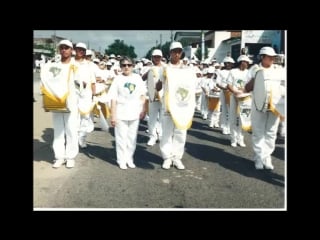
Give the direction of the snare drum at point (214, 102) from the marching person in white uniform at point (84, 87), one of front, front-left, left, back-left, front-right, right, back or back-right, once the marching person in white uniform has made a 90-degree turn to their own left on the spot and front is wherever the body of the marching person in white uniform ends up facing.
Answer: front-left

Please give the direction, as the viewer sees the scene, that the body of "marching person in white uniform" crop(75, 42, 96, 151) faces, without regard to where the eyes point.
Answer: toward the camera

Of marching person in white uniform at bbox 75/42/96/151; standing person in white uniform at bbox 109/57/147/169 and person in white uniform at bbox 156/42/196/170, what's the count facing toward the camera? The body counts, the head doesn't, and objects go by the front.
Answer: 3

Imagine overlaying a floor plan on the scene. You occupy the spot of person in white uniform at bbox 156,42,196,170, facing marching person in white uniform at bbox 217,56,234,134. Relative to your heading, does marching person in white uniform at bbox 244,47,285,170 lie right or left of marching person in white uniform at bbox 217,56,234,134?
right

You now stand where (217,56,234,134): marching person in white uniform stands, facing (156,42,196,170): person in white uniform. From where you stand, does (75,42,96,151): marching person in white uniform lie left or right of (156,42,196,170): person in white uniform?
right

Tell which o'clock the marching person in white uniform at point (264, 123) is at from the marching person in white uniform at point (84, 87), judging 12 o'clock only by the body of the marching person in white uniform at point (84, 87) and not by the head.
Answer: the marching person in white uniform at point (264, 123) is roughly at 10 o'clock from the marching person in white uniform at point (84, 87).

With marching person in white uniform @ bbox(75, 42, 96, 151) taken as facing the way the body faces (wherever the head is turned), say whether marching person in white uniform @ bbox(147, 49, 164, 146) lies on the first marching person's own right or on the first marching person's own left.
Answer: on the first marching person's own left

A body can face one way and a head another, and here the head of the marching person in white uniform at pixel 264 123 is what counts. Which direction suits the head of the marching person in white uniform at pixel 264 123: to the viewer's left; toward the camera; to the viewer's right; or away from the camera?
toward the camera

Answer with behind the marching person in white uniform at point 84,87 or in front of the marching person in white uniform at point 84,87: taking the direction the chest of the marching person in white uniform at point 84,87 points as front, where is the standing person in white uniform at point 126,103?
in front

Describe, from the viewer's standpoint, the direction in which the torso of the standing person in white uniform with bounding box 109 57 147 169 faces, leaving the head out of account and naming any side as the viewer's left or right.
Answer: facing the viewer

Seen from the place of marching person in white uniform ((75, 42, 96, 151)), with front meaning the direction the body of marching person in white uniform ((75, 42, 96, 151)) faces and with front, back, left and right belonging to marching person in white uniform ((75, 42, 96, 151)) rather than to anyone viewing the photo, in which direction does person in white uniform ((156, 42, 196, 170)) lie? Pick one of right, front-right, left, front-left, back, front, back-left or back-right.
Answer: front-left

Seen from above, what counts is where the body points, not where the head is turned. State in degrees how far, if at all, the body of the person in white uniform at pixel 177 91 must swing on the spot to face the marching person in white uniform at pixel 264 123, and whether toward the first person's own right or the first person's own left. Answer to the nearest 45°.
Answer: approximately 90° to the first person's own left

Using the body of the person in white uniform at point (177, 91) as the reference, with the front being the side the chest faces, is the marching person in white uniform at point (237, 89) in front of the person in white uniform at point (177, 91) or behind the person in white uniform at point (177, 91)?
behind

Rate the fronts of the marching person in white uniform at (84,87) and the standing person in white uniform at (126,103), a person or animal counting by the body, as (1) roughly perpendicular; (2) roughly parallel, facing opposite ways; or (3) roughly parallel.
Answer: roughly parallel

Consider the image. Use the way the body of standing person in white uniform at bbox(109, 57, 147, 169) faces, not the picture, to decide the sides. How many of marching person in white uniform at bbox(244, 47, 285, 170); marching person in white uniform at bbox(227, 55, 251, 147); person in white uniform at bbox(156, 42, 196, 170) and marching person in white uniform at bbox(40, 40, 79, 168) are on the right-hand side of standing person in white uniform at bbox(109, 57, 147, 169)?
1

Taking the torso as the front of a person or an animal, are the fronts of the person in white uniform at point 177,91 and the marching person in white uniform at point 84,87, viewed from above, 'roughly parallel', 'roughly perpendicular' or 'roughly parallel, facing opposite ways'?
roughly parallel

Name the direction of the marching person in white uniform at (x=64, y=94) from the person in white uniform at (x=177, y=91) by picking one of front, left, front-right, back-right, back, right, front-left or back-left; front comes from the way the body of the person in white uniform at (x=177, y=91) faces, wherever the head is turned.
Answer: right
